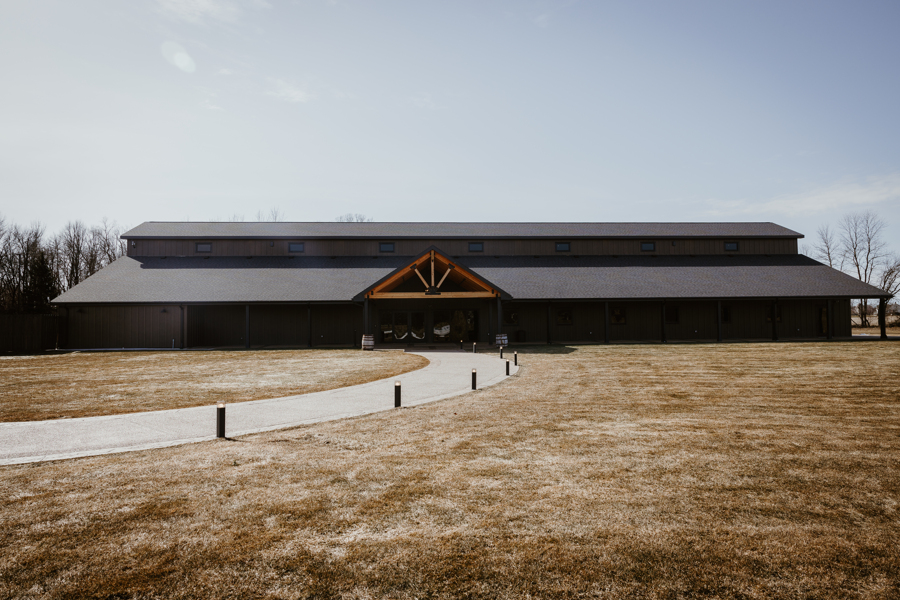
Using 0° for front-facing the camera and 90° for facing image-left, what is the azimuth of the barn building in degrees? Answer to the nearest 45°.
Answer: approximately 0°

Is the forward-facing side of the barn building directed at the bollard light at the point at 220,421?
yes

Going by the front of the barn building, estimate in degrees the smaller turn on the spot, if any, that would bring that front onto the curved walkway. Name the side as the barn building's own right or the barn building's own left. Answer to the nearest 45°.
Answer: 0° — it already faces it
